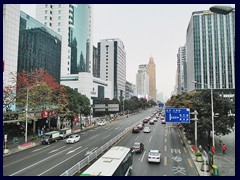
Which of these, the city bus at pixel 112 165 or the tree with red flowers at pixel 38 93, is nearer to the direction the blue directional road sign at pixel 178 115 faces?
the city bus

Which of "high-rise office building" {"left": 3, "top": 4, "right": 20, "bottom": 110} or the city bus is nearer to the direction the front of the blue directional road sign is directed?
the city bus

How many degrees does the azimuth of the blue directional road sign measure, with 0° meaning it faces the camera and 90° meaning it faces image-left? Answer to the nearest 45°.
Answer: approximately 0°

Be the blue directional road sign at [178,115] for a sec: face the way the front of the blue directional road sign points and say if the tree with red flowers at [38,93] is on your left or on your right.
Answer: on your right

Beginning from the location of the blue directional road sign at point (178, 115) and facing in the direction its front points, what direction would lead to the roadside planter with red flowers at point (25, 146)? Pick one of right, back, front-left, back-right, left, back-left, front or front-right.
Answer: right

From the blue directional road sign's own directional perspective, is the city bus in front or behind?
in front

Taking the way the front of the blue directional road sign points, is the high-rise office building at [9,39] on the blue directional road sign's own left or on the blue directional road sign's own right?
on the blue directional road sign's own right
